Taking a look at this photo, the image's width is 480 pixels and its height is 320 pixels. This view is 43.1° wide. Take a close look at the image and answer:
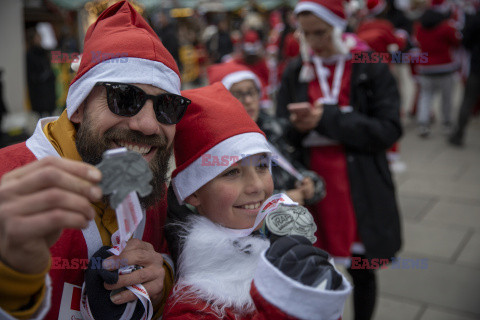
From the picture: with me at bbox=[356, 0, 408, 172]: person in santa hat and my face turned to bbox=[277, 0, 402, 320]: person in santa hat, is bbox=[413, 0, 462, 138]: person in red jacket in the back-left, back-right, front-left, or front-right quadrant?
back-left

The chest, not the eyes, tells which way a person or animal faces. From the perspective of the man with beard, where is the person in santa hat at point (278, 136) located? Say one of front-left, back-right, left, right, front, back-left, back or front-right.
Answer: left

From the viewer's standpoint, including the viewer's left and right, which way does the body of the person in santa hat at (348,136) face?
facing the viewer and to the left of the viewer

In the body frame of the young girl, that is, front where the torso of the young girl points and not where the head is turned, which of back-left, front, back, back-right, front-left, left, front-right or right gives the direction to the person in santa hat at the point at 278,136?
back-left

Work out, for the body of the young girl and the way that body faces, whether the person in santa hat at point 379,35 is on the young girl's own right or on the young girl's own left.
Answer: on the young girl's own left

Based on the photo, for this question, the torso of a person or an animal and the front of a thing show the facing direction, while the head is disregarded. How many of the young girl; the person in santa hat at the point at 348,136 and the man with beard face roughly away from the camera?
0

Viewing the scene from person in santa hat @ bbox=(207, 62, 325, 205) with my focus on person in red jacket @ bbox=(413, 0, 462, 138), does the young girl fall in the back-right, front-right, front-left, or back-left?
back-right

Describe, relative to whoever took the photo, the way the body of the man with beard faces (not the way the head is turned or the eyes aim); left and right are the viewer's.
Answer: facing the viewer and to the right of the viewer

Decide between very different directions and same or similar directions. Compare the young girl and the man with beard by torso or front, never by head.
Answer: same or similar directions
